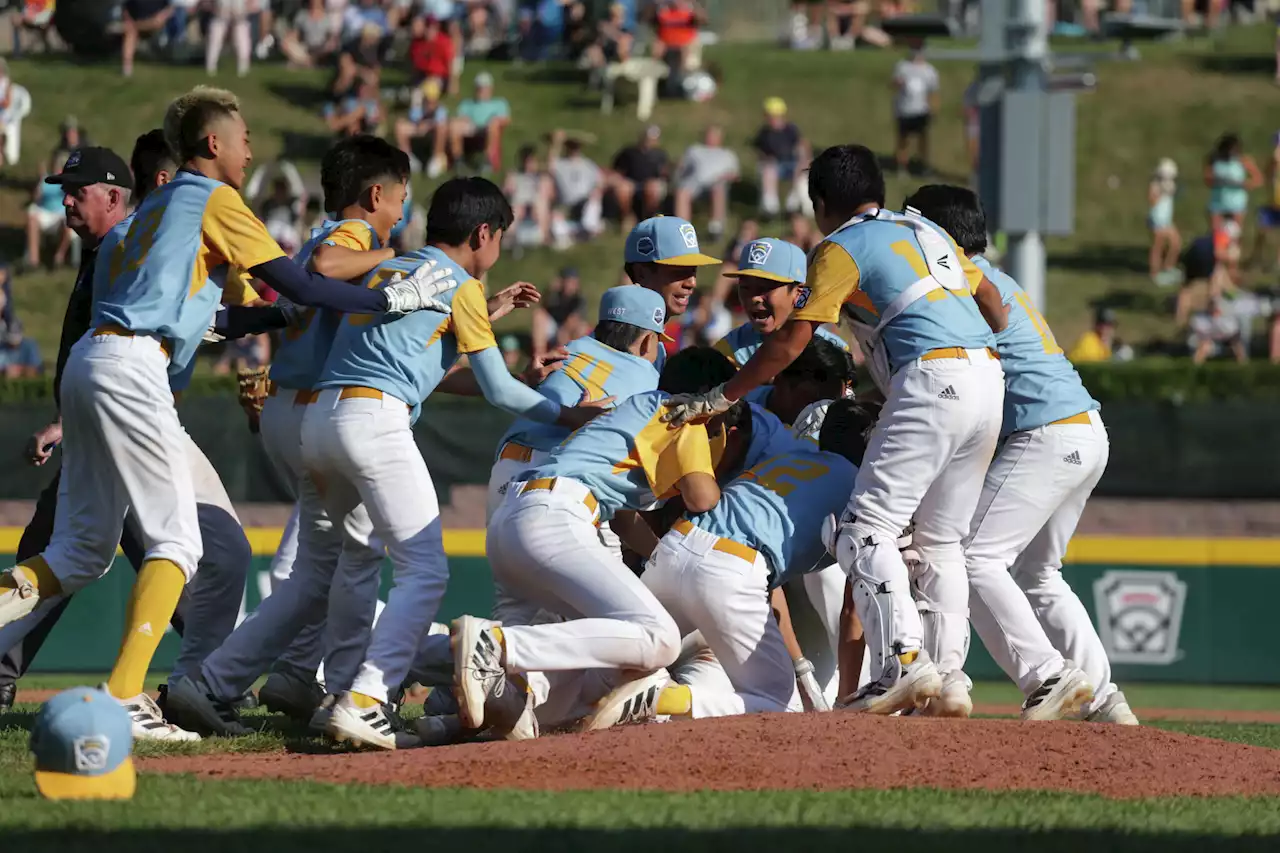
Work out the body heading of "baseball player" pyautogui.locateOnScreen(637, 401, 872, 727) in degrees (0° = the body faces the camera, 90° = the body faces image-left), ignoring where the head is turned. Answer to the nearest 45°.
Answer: approximately 225°

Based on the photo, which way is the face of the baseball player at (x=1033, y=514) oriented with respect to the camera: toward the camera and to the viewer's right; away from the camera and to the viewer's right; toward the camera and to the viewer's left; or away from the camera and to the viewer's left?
away from the camera and to the viewer's left

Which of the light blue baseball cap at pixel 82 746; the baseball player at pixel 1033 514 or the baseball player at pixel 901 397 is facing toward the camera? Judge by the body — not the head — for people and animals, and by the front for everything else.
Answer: the light blue baseball cap

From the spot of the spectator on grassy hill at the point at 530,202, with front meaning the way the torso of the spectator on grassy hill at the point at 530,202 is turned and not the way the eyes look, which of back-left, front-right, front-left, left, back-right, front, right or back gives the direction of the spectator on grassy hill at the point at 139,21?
back-right

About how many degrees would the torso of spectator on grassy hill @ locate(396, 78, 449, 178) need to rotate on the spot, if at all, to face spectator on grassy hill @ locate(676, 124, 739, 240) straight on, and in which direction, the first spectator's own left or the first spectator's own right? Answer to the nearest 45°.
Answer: approximately 45° to the first spectator's own left

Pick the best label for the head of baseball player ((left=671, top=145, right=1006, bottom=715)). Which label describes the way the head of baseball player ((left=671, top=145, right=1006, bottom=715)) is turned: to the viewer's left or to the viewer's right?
to the viewer's left

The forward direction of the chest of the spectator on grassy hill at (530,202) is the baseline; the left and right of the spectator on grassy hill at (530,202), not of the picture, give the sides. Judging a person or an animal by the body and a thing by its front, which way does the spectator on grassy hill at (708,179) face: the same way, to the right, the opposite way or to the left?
the same way

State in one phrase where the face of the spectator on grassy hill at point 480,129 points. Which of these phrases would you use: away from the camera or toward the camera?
toward the camera

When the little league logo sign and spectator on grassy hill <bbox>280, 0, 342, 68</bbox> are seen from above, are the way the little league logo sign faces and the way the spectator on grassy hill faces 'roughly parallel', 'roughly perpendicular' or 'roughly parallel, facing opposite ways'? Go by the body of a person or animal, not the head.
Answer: roughly parallel

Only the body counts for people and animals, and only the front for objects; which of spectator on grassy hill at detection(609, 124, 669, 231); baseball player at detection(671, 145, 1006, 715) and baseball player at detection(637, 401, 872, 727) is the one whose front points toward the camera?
the spectator on grassy hill

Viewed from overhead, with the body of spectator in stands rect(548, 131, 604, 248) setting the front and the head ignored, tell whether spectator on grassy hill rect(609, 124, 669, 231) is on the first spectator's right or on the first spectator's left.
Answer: on the first spectator's left

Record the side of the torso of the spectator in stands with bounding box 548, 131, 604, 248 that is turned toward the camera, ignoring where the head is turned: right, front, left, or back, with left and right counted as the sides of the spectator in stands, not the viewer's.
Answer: front

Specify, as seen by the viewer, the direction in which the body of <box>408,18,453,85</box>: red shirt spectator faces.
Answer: toward the camera

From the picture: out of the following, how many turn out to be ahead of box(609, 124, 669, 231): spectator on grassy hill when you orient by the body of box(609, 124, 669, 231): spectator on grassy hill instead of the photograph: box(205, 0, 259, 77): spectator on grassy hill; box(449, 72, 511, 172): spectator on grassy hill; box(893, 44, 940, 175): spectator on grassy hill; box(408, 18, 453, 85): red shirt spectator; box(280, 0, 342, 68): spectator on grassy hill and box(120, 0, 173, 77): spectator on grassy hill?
0

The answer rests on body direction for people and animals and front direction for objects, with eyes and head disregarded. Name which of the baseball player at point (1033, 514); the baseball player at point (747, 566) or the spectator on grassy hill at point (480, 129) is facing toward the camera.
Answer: the spectator on grassy hill

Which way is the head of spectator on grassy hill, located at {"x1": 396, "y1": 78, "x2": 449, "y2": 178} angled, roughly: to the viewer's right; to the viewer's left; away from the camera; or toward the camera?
toward the camera

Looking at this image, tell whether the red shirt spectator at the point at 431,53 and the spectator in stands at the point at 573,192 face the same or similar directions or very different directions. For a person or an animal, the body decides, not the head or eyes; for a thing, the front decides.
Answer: same or similar directions

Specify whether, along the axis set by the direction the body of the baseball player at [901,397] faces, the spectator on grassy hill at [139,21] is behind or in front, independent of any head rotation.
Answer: in front
